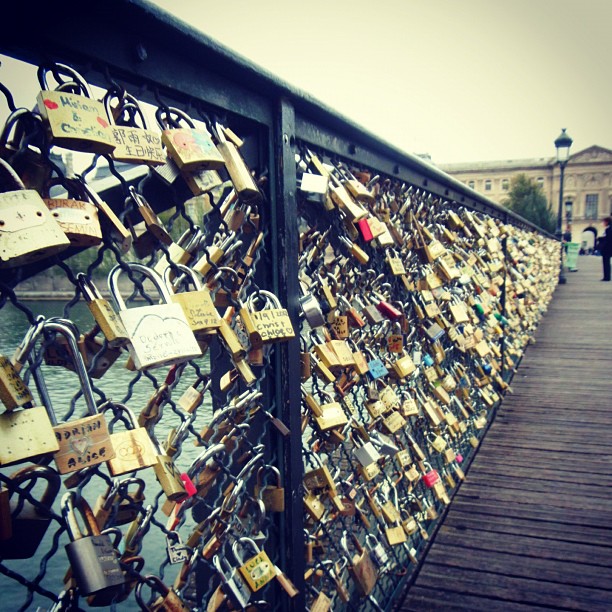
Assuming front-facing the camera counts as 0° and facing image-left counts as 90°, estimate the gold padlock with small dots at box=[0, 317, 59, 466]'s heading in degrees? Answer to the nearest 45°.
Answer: approximately 0°

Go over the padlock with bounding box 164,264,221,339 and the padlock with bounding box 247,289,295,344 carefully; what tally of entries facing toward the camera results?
2

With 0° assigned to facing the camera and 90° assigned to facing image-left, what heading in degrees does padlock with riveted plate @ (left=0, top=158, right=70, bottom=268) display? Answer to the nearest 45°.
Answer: approximately 0°
